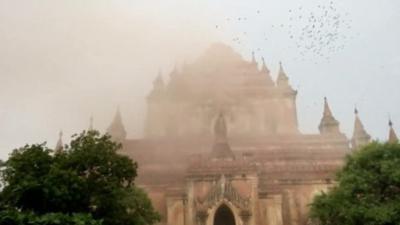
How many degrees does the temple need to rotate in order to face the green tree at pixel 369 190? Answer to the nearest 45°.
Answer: approximately 45° to its left

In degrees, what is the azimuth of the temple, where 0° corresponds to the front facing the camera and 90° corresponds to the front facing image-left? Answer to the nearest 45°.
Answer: approximately 0°

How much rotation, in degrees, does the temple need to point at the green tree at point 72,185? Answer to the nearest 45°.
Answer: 0° — it already faces it
